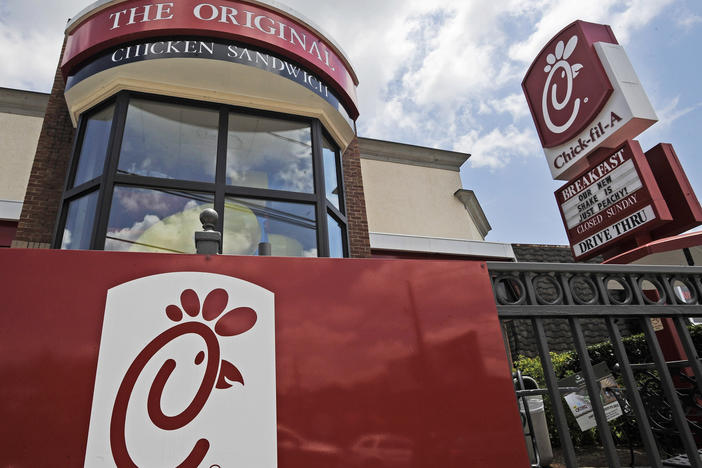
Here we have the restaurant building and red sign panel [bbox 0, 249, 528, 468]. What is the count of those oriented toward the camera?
2

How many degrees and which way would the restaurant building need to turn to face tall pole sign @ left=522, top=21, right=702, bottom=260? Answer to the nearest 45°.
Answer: approximately 90° to its left

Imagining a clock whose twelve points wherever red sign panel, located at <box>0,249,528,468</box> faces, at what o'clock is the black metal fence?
The black metal fence is roughly at 9 o'clock from the red sign panel.

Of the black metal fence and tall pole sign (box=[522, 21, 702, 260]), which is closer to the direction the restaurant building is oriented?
the black metal fence

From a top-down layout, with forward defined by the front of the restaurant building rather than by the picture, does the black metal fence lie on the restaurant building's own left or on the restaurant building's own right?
on the restaurant building's own left

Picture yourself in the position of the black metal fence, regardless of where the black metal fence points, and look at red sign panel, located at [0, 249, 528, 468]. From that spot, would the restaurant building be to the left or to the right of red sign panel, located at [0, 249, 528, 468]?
right

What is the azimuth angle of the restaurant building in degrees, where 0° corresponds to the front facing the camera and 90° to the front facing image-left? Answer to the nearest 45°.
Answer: approximately 0°

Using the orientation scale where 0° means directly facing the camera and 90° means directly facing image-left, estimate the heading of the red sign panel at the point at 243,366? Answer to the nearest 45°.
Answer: approximately 0°
